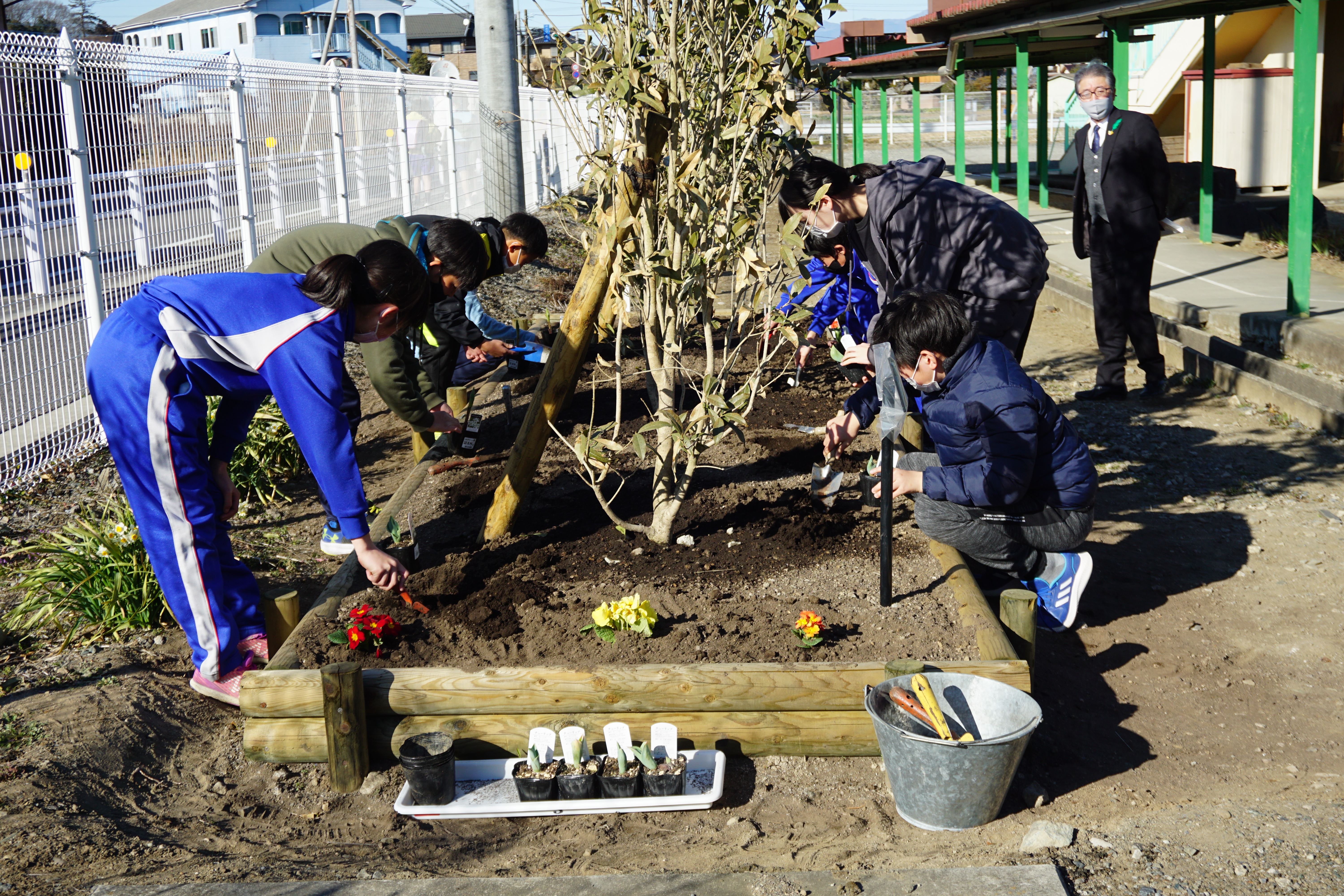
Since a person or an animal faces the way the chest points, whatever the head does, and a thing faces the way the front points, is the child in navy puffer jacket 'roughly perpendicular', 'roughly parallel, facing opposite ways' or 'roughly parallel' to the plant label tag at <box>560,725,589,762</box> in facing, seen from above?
roughly perpendicular

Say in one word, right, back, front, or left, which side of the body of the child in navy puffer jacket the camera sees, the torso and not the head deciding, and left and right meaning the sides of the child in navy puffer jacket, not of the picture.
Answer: left

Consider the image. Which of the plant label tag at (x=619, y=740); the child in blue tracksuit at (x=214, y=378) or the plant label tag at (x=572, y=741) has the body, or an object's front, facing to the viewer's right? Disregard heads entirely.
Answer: the child in blue tracksuit

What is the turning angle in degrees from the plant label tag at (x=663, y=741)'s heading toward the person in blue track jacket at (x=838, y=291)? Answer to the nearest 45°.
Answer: approximately 180°

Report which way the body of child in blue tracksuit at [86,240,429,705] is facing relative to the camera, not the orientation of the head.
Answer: to the viewer's right

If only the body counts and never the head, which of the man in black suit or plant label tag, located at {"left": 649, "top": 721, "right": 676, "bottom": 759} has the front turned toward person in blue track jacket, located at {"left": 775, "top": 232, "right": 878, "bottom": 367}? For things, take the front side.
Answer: the man in black suit

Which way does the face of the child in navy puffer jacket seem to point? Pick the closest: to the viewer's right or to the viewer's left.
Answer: to the viewer's left

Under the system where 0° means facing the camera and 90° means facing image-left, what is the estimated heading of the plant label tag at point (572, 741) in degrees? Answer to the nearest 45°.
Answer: approximately 0°

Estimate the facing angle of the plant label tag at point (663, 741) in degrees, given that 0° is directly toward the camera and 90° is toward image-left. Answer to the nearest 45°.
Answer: approximately 0°

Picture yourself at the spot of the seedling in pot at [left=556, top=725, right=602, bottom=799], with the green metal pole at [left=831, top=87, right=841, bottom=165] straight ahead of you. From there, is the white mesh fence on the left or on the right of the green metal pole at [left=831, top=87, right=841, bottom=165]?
left

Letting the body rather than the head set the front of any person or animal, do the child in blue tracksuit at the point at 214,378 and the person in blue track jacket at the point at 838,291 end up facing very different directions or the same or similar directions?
very different directions
